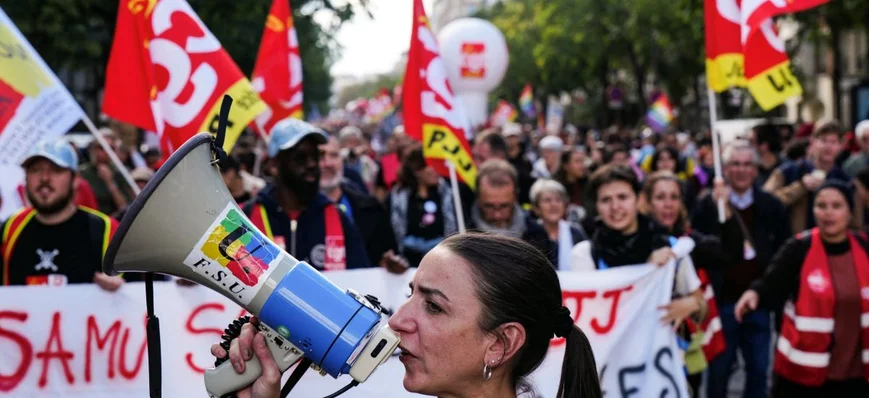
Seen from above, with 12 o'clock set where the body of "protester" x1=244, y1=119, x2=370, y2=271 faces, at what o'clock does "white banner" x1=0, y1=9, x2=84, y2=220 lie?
The white banner is roughly at 4 o'clock from the protester.

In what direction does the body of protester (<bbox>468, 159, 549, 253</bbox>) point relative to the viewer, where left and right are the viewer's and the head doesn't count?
facing the viewer

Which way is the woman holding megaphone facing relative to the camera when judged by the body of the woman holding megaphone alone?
to the viewer's left

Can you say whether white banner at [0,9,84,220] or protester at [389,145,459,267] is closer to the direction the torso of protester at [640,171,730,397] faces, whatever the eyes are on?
the white banner

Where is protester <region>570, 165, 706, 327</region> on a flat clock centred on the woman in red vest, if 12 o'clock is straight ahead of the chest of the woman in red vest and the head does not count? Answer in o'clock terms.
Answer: The protester is roughly at 2 o'clock from the woman in red vest.

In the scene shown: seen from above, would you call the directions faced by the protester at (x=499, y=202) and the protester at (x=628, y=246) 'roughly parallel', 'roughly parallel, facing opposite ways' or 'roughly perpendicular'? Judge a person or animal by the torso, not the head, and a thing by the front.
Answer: roughly parallel

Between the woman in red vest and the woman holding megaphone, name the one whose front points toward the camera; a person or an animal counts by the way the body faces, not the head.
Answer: the woman in red vest

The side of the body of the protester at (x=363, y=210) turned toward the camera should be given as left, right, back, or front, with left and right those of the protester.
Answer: front

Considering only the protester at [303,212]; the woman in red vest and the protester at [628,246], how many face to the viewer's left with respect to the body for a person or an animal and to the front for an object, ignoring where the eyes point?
0

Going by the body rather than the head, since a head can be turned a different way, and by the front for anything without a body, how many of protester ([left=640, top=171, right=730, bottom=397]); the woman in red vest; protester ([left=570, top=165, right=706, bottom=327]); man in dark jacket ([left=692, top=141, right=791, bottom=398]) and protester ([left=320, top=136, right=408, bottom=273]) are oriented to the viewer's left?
0

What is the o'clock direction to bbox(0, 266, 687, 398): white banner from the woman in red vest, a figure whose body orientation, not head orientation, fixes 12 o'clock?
The white banner is roughly at 2 o'clock from the woman in red vest.

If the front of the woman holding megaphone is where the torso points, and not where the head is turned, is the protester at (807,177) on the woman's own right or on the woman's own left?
on the woman's own right

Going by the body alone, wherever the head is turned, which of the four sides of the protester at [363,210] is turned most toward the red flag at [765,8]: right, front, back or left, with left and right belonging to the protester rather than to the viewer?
left
